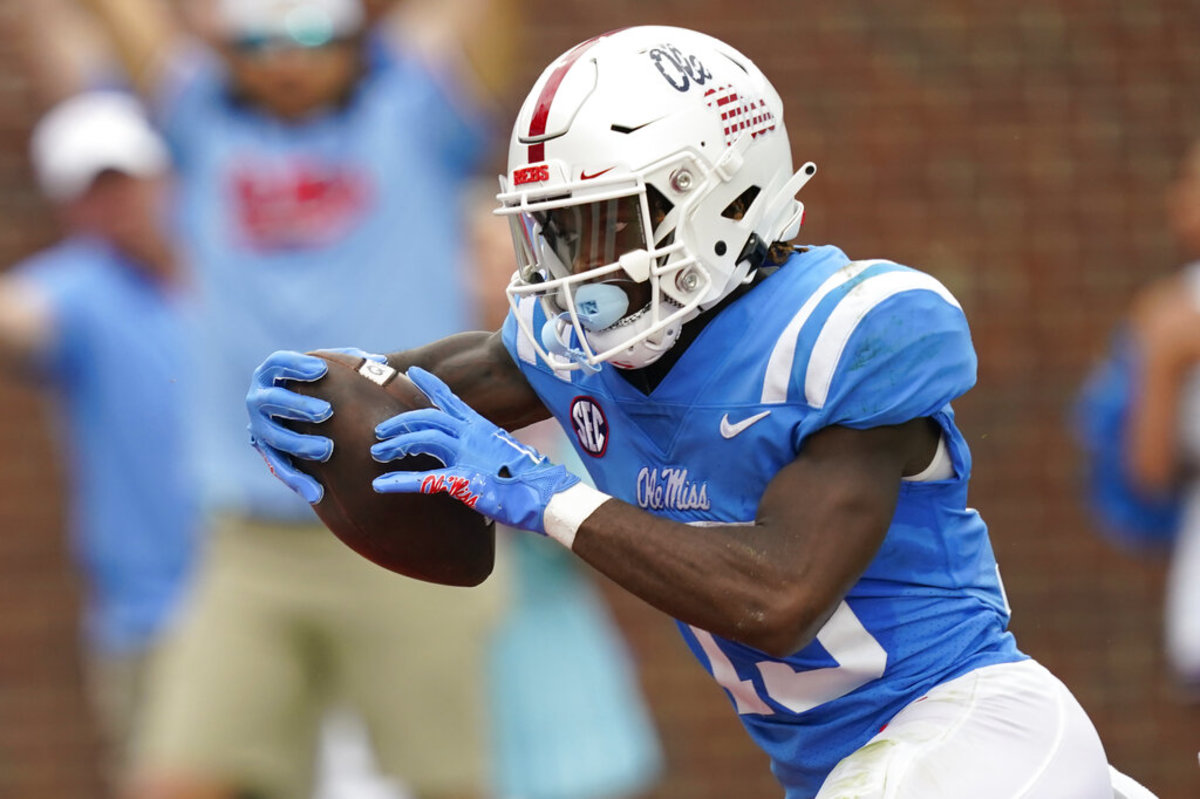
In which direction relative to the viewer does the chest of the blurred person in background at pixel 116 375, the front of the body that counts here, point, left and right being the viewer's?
facing the viewer and to the right of the viewer

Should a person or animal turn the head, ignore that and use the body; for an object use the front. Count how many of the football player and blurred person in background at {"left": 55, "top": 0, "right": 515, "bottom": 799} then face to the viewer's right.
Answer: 0

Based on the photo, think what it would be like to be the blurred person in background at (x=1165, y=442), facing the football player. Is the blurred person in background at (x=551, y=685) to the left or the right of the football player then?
right

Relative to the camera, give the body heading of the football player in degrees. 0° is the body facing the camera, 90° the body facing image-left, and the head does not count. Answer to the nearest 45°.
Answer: approximately 45°

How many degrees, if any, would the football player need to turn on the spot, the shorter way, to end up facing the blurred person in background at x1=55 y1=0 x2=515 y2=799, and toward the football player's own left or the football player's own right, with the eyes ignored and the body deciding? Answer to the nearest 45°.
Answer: approximately 90° to the football player's own right

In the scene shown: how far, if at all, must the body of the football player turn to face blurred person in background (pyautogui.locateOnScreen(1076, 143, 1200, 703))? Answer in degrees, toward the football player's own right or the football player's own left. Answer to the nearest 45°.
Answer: approximately 180°

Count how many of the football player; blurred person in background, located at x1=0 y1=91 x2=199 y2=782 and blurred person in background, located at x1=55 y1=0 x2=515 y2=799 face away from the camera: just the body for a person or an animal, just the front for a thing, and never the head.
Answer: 0

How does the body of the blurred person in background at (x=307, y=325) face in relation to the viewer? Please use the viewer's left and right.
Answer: facing the viewer

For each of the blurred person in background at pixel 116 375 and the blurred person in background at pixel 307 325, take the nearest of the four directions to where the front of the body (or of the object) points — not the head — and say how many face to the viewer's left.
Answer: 0

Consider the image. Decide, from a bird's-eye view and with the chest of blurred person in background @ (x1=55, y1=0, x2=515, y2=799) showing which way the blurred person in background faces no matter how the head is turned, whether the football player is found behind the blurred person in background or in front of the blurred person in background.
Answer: in front
